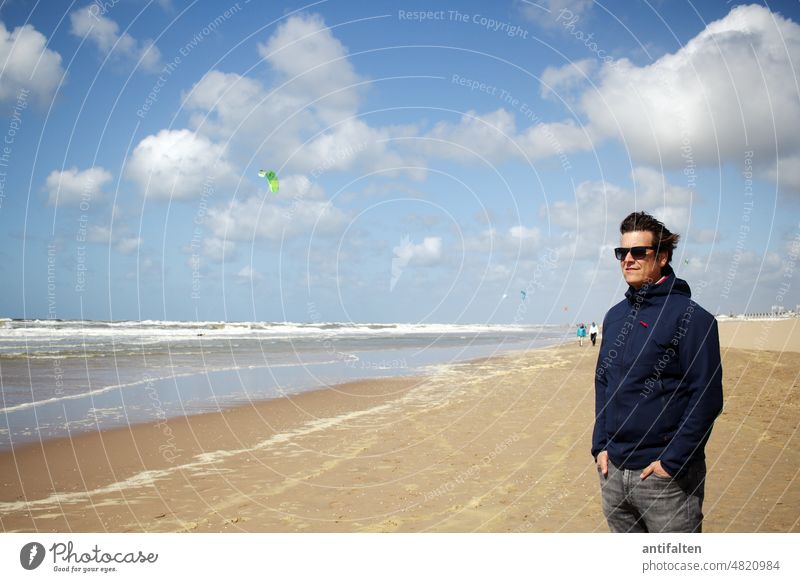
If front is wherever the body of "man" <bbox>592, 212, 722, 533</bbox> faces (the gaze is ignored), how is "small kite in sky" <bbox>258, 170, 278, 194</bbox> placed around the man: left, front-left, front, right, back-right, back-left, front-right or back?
right

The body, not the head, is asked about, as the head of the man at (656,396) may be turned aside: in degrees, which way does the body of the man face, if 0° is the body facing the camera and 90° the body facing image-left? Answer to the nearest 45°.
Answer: approximately 45°
